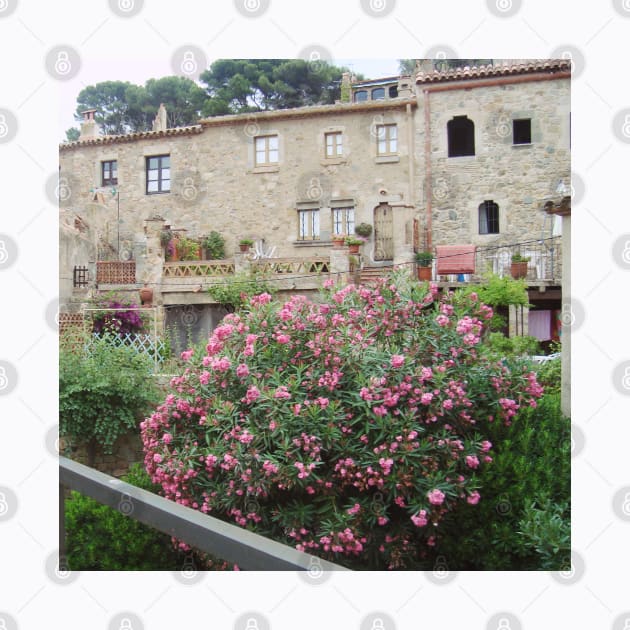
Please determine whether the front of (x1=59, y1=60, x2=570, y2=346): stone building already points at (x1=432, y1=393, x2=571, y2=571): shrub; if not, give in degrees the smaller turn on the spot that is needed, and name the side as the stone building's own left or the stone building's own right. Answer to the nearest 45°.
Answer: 0° — it already faces it

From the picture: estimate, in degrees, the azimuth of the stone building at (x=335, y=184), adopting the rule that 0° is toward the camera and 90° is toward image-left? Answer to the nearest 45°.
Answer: approximately 0°

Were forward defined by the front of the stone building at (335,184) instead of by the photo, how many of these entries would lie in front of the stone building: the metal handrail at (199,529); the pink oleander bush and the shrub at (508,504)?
3

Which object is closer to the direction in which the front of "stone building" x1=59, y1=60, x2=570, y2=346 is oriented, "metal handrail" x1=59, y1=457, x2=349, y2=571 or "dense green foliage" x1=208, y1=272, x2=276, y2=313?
the metal handrail

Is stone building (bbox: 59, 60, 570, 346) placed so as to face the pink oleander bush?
yes

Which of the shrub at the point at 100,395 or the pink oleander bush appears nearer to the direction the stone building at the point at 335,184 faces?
the pink oleander bush

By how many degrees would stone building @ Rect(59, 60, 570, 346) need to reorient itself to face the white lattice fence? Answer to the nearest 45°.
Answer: approximately 45° to its right

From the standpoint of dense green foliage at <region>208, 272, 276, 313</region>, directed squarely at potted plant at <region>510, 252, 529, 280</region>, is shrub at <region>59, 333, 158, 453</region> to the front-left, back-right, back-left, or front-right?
back-right
